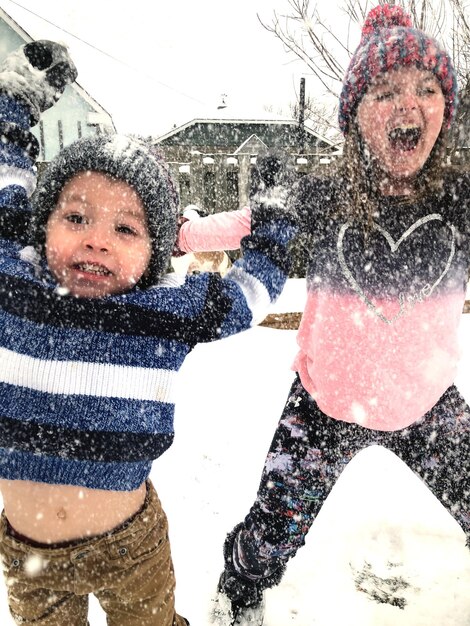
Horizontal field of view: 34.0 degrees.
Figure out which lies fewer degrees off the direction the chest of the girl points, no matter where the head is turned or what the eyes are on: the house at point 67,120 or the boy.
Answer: the boy

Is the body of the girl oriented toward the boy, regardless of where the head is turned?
no

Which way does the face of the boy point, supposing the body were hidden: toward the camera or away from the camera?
toward the camera

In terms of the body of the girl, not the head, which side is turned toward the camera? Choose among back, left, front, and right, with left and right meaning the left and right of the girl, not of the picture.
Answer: front

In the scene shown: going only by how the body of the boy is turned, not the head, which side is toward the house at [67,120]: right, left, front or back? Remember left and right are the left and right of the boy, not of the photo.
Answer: back

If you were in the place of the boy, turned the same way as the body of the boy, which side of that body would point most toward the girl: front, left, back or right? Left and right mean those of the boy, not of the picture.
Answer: left

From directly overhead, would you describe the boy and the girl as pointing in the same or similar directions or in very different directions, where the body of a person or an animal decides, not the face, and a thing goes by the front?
same or similar directions

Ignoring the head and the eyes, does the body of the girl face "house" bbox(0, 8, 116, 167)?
no

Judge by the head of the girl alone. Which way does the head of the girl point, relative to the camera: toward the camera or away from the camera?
toward the camera

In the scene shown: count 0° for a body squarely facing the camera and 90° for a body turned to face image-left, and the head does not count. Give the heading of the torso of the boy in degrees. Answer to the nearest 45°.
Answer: approximately 0°
